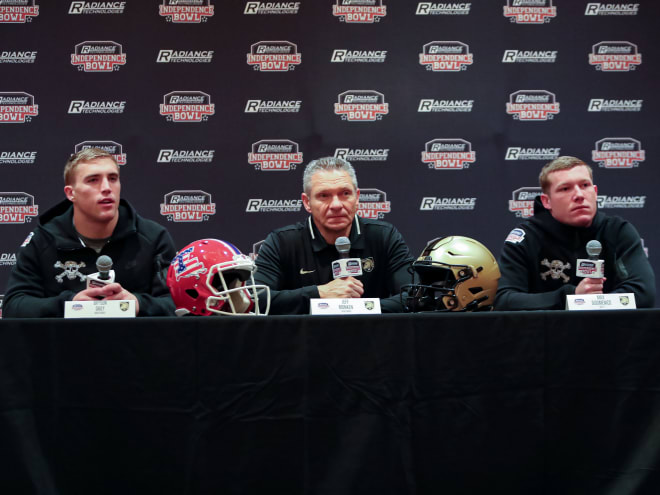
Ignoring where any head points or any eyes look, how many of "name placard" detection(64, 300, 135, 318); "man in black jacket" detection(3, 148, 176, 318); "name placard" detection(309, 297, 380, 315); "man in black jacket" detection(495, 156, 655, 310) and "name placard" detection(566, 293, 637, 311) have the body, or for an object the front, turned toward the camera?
5

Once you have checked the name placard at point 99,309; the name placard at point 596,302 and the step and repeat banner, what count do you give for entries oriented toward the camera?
3

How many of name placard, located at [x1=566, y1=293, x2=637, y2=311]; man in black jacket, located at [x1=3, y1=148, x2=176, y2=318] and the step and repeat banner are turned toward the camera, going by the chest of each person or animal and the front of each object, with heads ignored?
3

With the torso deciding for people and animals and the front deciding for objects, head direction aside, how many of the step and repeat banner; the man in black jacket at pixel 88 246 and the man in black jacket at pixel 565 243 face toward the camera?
3

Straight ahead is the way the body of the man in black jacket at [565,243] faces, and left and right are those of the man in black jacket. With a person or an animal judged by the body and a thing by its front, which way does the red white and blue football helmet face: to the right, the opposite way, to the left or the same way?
to the left

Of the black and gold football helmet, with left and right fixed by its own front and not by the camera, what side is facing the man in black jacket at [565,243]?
back

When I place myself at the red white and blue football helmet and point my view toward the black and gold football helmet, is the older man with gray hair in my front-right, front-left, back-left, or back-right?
front-left

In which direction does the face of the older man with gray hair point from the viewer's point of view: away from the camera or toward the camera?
toward the camera

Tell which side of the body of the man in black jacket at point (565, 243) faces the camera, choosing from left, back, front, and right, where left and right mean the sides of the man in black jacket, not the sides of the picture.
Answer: front

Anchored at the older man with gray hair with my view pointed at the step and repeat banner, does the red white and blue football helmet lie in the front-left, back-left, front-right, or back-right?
back-left

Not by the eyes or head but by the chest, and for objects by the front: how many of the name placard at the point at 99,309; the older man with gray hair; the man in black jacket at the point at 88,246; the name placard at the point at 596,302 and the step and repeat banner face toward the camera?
5

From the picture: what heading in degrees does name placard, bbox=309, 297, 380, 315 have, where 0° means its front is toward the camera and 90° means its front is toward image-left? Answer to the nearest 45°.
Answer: approximately 0°

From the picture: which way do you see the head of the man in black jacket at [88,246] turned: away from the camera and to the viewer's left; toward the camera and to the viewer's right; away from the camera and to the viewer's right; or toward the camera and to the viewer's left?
toward the camera and to the viewer's right

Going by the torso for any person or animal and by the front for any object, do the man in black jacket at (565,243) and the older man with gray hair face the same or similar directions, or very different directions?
same or similar directions

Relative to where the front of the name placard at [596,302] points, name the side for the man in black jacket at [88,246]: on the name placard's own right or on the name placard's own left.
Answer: on the name placard's own right

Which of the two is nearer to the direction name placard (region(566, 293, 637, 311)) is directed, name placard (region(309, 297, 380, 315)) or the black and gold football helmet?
the name placard

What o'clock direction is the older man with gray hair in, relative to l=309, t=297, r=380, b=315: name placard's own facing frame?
The older man with gray hair is roughly at 6 o'clock from the name placard.

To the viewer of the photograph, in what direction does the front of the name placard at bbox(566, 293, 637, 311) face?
facing the viewer

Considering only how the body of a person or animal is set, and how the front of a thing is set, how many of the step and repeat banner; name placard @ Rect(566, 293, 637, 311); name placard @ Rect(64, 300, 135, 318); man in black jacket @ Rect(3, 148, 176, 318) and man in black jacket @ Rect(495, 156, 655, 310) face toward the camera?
5

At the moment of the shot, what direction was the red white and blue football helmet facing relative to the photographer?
facing the viewer and to the right of the viewer
